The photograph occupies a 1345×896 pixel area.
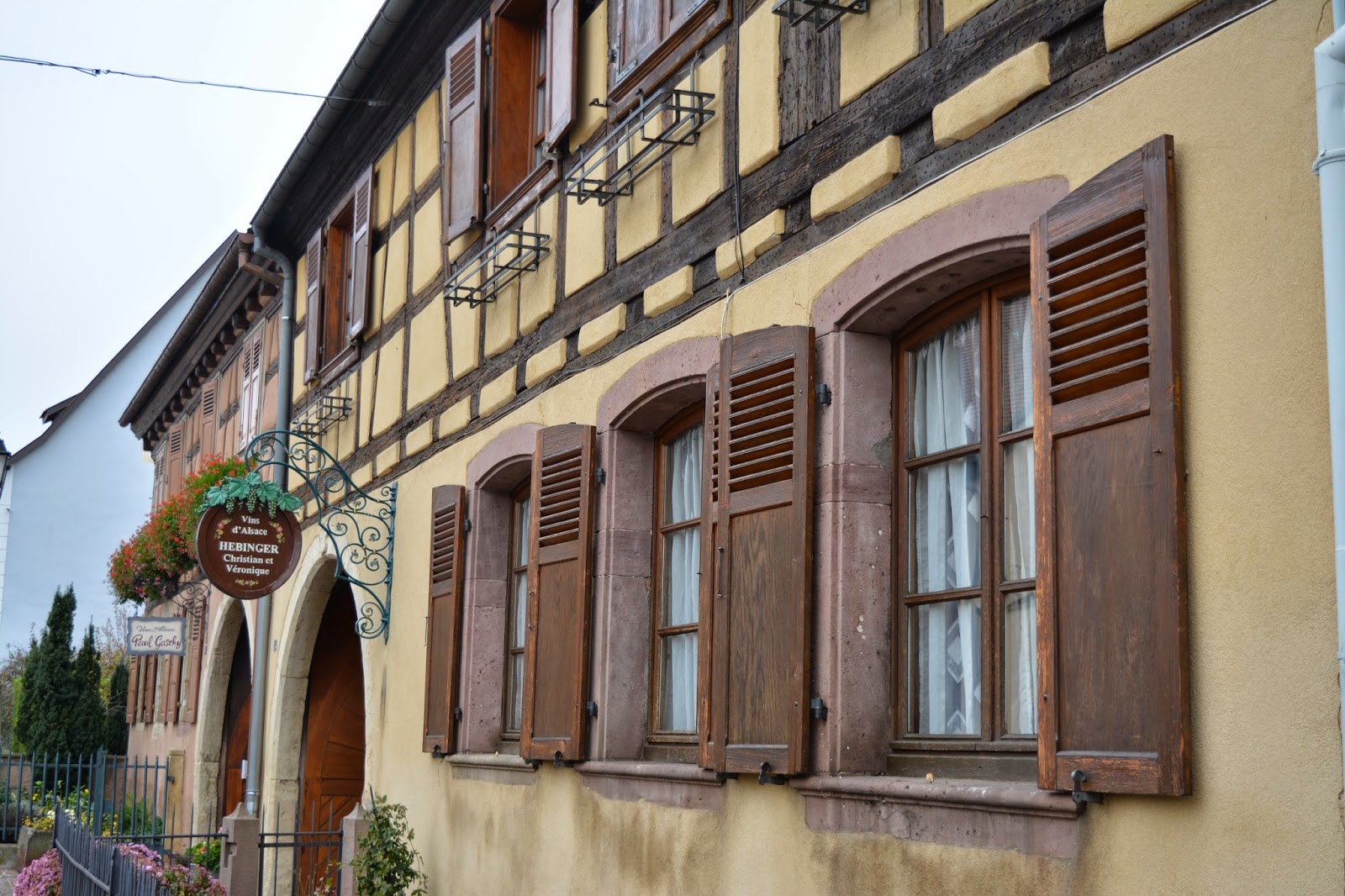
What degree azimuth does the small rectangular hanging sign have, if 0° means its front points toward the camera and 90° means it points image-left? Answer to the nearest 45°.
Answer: approximately 0°

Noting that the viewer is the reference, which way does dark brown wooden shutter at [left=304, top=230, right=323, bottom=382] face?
facing the viewer and to the left of the viewer

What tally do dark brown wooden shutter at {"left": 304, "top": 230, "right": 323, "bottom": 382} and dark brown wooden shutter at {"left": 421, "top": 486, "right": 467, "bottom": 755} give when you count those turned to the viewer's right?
0

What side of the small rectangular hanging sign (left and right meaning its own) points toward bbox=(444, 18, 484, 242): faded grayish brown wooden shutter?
front
